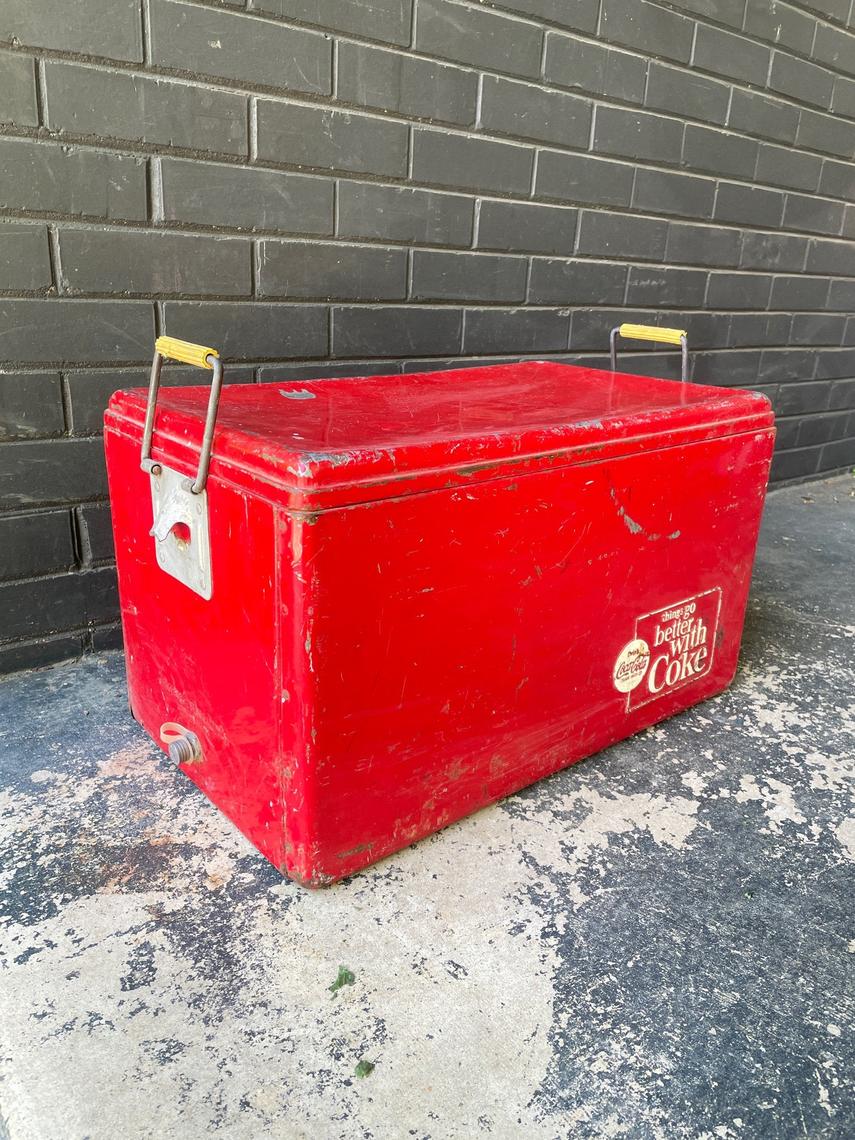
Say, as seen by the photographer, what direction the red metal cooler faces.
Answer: facing the viewer and to the right of the viewer
